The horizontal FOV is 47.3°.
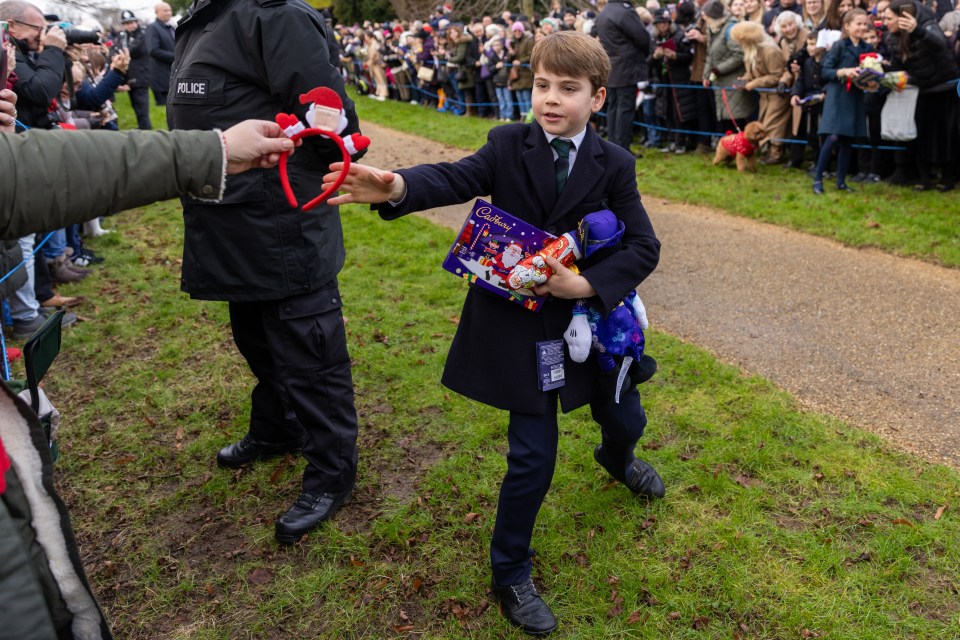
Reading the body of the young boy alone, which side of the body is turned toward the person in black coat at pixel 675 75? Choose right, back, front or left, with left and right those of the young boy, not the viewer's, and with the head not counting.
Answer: back

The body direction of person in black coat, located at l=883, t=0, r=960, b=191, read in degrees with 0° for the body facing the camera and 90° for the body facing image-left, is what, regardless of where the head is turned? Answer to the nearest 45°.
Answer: approximately 45°

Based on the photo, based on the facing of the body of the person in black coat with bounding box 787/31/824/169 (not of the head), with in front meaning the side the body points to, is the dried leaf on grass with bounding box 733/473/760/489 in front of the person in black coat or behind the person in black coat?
in front

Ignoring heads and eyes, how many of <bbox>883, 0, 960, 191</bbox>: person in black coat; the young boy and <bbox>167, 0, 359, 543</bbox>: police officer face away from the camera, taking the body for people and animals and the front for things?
0

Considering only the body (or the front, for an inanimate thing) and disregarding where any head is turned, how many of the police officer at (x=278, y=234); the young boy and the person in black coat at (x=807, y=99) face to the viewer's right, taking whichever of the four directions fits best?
0

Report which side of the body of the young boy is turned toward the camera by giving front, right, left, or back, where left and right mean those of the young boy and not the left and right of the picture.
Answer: front

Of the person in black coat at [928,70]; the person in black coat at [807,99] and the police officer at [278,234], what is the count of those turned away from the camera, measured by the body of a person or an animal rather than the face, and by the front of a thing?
0

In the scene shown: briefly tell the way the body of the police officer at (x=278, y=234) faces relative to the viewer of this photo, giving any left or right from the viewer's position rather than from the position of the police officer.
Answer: facing the viewer and to the left of the viewer

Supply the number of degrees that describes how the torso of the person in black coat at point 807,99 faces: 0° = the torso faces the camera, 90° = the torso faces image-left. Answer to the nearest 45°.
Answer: approximately 45°

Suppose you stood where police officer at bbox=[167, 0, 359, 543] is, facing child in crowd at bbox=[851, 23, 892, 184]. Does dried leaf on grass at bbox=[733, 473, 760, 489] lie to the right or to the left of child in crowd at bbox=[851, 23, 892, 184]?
right
